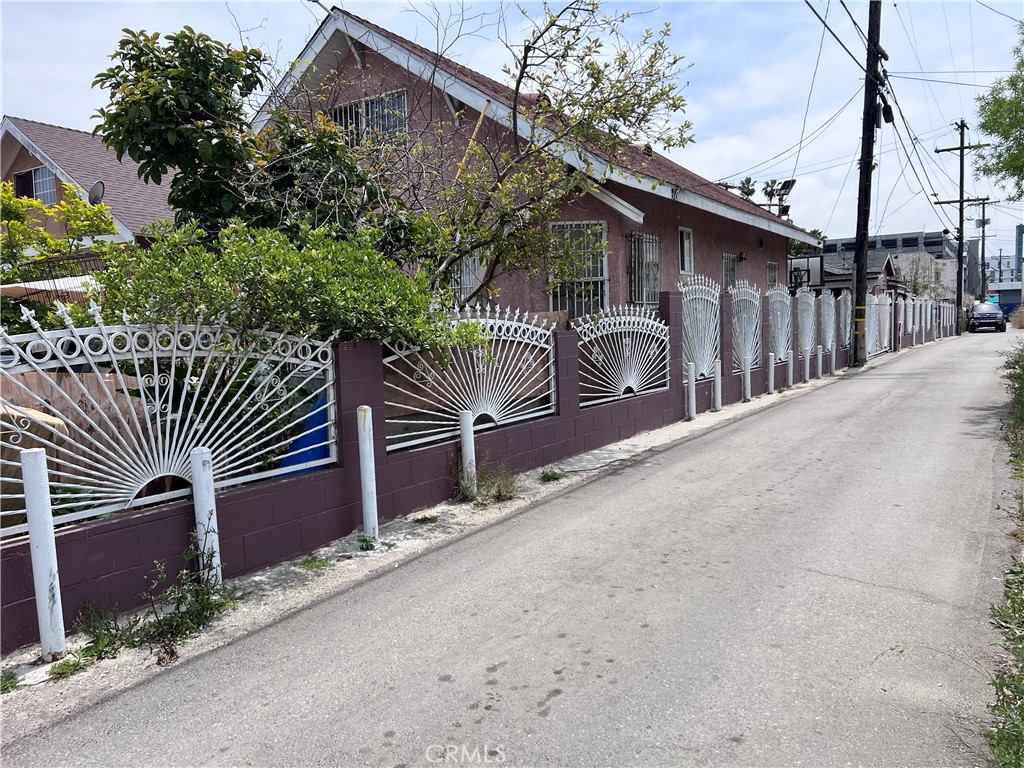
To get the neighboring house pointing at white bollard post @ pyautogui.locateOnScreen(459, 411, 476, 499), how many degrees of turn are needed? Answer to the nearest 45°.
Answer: approximately 45° to its left

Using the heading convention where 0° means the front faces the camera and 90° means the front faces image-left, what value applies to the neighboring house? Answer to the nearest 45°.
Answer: approximately 45°

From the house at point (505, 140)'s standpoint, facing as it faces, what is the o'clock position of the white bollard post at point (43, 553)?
The white bollard post is roughly at 11 o'clock from the house.

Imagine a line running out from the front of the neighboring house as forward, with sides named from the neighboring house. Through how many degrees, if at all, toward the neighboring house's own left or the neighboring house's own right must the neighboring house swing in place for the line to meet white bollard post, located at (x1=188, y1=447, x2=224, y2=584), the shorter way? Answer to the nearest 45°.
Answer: approximately 45° to the neighboring house's own left

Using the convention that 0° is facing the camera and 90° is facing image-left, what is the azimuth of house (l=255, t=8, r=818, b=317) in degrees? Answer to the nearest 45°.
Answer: approximately 45°

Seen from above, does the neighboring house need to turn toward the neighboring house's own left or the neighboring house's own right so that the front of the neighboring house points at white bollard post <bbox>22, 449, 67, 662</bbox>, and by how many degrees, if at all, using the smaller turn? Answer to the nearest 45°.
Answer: approximately 45° to the neighboring house's own left

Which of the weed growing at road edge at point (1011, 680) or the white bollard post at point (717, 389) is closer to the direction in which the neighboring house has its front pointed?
the weed growing at road edge

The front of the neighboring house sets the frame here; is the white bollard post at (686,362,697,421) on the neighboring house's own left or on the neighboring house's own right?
on the neighboring house's own left
